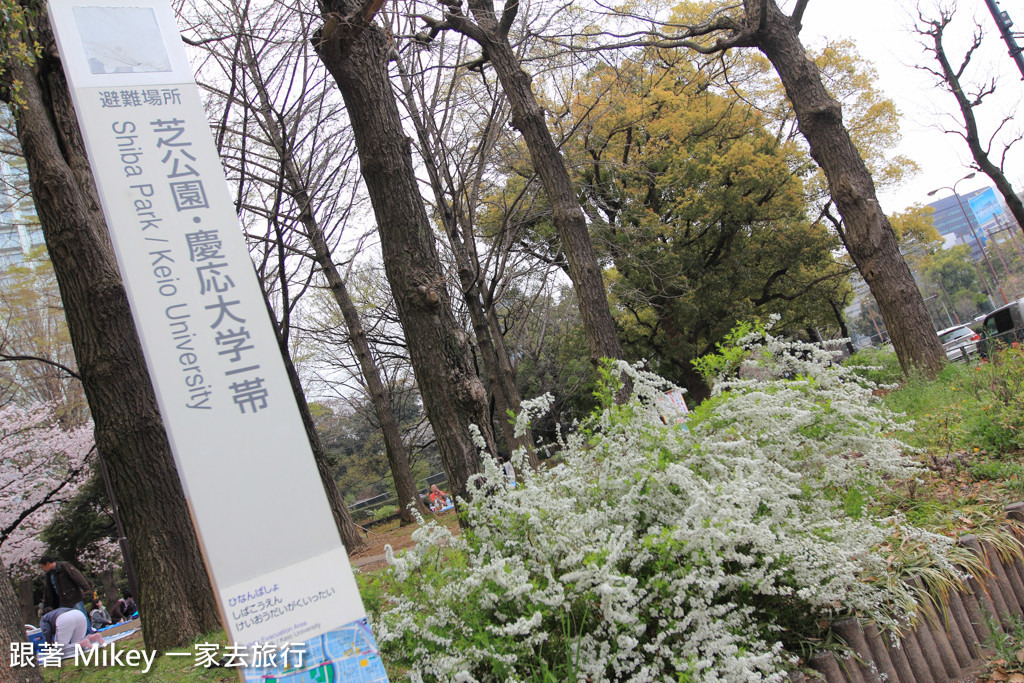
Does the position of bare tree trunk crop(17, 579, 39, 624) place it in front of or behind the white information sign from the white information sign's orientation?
behind

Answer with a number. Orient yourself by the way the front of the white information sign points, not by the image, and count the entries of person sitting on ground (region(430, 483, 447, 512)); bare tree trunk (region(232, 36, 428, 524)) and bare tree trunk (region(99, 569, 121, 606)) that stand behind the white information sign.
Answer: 3

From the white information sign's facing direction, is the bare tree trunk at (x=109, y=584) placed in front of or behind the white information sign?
behind

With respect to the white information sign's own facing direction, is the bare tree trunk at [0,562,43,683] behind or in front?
behind

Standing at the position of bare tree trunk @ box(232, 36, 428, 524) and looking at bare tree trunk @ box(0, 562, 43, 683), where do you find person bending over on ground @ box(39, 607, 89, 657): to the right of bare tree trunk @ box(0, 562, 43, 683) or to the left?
right

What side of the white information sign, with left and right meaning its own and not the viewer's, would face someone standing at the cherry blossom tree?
back

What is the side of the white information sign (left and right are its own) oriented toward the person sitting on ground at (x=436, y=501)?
back

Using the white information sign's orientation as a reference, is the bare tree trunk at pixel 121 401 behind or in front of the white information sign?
behind

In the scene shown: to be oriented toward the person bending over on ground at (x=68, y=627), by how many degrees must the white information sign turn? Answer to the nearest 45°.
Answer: approximately 180°

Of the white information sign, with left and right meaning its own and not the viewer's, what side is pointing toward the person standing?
back

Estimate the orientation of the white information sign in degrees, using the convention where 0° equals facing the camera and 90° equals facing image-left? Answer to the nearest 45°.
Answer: approximately 0°

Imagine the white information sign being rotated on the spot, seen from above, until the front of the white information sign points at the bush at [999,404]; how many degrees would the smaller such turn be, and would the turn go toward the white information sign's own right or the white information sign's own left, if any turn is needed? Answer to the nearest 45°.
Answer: approximately 90° to the white information sign's own left
